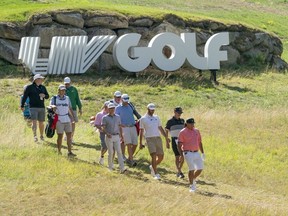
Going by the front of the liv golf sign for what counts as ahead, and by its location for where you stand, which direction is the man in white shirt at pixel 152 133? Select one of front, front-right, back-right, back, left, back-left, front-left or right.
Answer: front

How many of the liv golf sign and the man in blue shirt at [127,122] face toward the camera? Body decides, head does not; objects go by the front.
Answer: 2

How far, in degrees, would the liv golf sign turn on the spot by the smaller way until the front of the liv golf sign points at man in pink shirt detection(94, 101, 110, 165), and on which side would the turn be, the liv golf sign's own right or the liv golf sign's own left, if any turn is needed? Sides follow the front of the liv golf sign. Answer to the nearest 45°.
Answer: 0° — it already faces them

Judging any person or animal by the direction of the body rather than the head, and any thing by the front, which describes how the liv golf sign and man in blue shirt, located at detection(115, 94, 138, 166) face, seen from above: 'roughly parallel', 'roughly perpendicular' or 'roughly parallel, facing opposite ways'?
roughly parallel

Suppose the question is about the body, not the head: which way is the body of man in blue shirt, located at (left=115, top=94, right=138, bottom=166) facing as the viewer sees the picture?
toward the camera

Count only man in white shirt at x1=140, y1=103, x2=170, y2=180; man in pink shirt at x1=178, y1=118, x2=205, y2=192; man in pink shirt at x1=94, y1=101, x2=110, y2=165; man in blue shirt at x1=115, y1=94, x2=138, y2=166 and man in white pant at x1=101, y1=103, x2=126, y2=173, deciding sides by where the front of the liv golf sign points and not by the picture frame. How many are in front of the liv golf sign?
5

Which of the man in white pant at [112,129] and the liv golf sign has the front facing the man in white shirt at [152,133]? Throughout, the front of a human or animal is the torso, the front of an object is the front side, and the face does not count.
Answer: the liv golf sign

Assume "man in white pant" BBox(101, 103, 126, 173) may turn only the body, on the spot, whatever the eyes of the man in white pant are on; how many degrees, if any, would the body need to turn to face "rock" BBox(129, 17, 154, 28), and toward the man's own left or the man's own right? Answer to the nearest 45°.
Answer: approximately 180°

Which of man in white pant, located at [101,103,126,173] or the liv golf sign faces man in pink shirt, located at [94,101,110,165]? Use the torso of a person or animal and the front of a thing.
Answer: the liv golf sign

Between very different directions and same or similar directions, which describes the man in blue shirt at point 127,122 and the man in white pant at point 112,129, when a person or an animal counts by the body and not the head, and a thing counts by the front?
same or similar directions

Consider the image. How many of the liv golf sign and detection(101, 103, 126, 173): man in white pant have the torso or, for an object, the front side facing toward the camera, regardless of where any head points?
2

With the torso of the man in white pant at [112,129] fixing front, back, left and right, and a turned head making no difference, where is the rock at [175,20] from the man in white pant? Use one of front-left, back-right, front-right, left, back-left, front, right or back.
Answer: back

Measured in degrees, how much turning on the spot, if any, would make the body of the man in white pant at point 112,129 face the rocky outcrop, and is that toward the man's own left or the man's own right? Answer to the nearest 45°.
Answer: approximately 180°

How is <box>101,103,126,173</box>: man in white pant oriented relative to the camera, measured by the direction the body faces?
toward the camera

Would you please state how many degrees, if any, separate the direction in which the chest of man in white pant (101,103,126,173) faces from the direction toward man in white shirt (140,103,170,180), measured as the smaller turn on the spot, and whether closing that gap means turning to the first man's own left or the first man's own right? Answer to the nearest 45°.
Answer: approximately 90° to the first man's own left

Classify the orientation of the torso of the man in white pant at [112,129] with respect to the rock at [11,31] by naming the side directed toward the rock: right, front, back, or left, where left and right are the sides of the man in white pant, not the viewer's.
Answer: back

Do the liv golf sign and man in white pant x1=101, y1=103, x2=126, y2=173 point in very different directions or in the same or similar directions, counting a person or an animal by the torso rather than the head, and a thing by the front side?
same or similar directions
